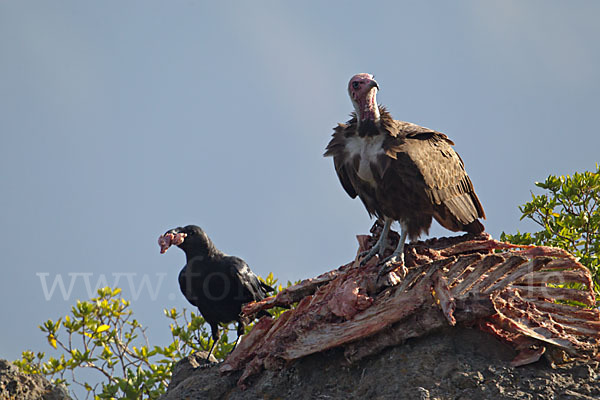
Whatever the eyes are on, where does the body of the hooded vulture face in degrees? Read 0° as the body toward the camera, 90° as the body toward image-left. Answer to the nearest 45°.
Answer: approximately 45°

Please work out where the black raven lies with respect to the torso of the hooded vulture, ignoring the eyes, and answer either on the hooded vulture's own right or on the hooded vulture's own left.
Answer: on the hooded vulture's own right
